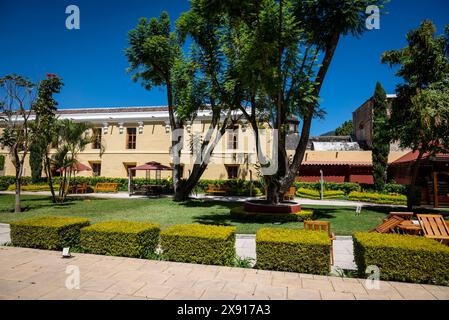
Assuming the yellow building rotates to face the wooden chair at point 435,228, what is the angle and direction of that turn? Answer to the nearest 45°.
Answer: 0° — it already faces it

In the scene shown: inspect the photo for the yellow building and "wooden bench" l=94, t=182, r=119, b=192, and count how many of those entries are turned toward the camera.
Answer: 2

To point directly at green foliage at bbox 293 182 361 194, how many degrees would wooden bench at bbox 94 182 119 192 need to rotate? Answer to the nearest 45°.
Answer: approximately 45° to its left

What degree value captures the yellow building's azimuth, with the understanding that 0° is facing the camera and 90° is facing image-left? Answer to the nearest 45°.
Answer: approximately 0°

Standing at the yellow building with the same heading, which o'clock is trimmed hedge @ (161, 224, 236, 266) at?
The trimmed hedge is roughly at 12 o'clock from the yellow building.

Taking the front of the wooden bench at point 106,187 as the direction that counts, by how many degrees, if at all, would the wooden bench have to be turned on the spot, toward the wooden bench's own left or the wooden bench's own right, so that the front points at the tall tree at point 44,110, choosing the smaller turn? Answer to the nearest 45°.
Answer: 0° — it already faces it

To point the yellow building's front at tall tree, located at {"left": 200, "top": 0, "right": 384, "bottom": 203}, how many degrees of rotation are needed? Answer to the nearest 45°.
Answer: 0° — it already faces it

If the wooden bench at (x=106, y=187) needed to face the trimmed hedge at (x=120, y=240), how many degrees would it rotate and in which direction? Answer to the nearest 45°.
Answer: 0° — it already faces it

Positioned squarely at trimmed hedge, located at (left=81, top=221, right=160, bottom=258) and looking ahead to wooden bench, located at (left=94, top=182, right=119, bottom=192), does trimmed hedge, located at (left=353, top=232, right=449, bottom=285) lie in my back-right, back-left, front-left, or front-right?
back-right
